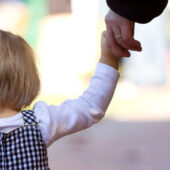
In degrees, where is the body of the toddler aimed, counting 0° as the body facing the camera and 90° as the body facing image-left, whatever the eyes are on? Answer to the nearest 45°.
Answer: approximately 180°

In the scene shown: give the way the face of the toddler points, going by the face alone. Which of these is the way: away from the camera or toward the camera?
away from the camera
